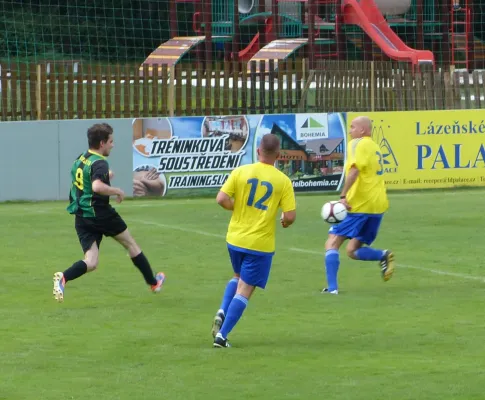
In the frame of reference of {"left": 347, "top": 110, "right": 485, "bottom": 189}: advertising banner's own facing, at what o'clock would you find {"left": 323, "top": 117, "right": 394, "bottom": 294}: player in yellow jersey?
The player in yellow jersey is roughly at 12 o'clock from the advertising banner.

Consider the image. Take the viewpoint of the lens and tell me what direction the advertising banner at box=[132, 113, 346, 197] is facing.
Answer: facing the viewer

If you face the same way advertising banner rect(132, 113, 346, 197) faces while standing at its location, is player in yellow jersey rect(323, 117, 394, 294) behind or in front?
in front

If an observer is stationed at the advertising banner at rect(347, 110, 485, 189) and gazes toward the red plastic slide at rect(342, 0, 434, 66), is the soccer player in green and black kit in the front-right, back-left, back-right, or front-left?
back-left

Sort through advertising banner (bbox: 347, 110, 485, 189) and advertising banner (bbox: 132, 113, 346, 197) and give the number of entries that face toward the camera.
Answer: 2

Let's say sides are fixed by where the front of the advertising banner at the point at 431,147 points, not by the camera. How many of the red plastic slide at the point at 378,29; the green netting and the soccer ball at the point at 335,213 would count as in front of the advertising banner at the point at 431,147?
1

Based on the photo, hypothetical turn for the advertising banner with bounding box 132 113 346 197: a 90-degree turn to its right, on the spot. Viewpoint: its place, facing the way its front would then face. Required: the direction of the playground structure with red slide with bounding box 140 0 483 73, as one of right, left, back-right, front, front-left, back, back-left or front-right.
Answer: right

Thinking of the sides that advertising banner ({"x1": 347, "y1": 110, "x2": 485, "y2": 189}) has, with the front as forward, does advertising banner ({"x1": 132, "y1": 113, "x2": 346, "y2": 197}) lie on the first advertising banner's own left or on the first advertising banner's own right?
on the first advertising banner's own right

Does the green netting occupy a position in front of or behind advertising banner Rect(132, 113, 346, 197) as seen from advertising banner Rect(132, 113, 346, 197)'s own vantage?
behind

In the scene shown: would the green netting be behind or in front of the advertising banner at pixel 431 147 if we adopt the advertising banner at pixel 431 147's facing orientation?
behind

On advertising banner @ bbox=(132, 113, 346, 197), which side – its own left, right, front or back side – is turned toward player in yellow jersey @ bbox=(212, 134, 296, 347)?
front

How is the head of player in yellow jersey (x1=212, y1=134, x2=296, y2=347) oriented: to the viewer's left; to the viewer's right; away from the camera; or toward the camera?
away from the camera

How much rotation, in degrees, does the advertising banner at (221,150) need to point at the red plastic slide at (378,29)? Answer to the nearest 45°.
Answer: approximately 180°

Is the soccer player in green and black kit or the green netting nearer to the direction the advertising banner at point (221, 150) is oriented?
the soccer player in green and black kit

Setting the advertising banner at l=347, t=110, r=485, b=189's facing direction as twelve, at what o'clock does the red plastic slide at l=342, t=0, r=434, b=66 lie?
The red plastic slide is roughly at 6 o'clock from the advertising banner.
